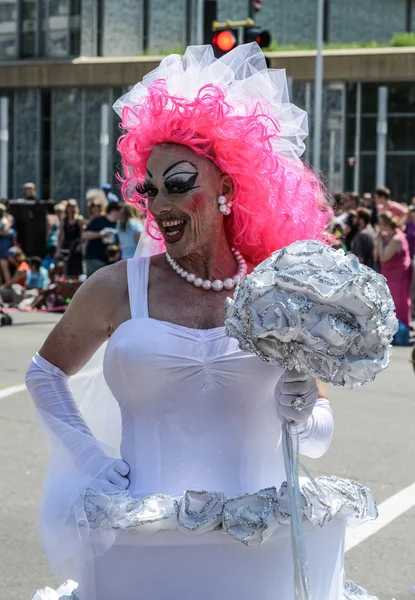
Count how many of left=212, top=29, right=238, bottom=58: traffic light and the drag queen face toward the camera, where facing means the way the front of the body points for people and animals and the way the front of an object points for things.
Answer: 2

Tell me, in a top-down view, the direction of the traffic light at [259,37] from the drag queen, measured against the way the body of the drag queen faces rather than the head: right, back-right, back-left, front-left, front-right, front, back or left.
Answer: back

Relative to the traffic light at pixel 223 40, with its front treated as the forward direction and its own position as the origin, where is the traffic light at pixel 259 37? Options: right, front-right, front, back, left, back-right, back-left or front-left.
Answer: back-left

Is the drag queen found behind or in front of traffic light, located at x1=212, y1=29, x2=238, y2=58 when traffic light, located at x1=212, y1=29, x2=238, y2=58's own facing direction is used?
in front

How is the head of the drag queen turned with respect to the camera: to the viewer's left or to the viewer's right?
to the viewer's left

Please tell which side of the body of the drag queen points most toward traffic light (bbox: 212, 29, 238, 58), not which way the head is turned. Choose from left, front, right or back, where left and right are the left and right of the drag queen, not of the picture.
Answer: back

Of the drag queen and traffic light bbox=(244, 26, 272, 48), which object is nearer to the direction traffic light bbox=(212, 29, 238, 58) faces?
the drag queen

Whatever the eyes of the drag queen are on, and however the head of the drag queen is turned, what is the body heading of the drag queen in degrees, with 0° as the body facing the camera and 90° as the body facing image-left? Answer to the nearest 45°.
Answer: approximately 0°
